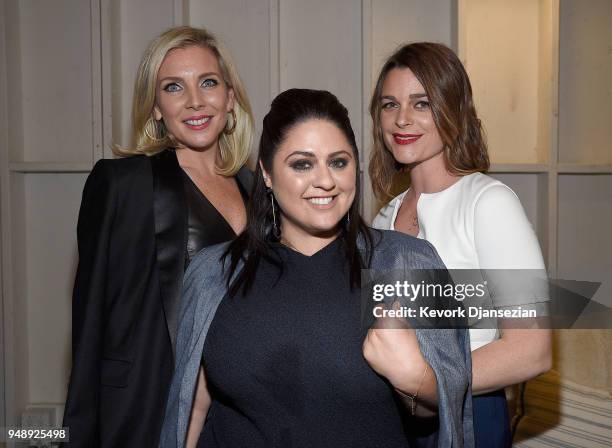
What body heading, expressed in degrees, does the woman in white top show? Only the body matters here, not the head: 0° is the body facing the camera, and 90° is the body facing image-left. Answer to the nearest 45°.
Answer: approximately 45°

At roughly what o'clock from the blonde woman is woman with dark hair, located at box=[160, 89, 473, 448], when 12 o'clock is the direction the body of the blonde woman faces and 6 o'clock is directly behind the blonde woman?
The woman with dark hair is roughly at 12 o'clock from the blonde woman.

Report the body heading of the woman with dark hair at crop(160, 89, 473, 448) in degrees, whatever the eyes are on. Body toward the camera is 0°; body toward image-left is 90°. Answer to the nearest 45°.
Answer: approximately 0°

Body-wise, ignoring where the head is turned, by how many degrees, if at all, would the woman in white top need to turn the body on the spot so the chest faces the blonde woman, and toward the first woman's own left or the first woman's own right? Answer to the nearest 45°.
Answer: approximately 45° to the first woman's own right

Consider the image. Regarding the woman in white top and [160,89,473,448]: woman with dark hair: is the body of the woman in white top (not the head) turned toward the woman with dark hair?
yes

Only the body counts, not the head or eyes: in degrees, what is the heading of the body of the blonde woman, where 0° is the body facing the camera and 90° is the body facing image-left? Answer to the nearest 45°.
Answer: approximately 315°
